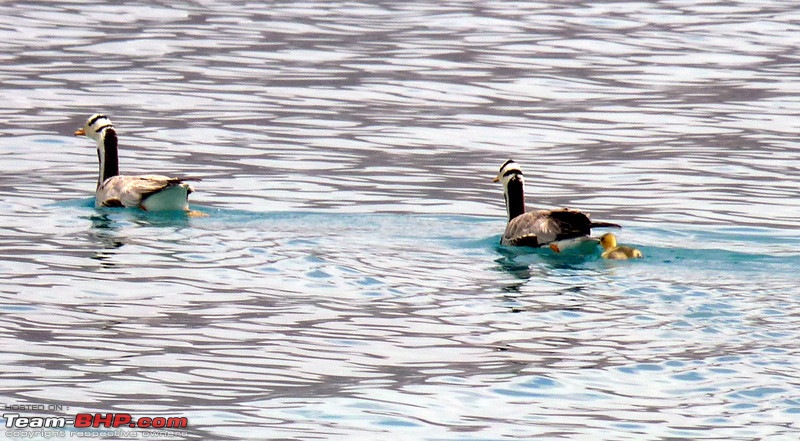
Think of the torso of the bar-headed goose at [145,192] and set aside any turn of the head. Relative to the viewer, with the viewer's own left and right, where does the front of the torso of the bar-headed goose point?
facing to the left of the viewer

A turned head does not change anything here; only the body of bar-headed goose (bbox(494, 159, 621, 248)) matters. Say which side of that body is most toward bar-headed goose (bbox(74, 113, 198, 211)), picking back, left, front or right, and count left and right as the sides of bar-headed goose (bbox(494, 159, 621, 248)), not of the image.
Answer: front

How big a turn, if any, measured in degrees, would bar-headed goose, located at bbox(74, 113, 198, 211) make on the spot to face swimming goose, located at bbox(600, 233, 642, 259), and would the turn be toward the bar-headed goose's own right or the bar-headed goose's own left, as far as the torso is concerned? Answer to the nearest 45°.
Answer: approximately 135° to the bar-headed goose's own left

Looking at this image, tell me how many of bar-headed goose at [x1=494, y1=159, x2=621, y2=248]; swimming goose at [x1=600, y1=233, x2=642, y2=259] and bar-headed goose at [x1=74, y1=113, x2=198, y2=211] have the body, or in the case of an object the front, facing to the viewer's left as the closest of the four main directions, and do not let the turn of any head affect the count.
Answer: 3

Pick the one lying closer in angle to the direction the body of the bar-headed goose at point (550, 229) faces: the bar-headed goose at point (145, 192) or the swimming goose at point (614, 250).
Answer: the bar-headed goose

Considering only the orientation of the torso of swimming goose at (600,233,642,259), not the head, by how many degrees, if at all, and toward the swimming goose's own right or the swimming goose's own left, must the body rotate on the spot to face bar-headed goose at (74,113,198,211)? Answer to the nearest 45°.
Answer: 0° — it already faces it

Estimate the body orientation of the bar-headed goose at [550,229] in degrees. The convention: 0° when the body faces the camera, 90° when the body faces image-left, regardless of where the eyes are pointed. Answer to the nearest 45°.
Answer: approximately 90°

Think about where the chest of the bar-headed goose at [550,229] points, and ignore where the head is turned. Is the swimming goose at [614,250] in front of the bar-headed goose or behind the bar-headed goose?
behind

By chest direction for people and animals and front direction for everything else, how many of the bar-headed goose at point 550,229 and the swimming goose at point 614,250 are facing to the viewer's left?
2

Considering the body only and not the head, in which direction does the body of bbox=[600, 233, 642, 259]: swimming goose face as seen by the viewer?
to the viewer's left

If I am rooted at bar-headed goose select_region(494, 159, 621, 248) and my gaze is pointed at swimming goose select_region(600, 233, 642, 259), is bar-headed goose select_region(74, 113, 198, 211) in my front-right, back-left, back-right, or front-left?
back-right

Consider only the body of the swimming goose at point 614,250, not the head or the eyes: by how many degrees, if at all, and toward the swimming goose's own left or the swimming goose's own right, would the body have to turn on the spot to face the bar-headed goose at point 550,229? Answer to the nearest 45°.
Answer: approximately 45° to the swimming goose's own right
